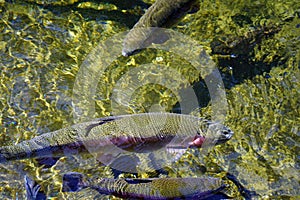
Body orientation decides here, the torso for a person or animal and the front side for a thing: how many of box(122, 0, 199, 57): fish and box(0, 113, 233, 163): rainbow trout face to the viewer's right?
1

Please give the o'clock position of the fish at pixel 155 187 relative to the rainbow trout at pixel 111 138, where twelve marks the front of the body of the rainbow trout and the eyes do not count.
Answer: The fish is roughly at 1 o'clock from the rainbow trout.

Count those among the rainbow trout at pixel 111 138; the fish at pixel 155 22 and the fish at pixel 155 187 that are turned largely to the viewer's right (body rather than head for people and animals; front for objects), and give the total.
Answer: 2

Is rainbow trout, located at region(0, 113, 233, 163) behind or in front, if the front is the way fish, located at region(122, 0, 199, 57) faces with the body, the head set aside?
in front

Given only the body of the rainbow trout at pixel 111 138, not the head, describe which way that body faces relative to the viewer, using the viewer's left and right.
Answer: facing to the right of the viewer

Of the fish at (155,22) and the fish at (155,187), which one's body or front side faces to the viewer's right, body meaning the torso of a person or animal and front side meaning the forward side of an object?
the fish at (155,187)

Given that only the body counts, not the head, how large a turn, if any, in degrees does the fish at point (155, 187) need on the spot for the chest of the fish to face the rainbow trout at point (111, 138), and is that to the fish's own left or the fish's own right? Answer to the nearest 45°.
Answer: approximately 135° to the fish's own left

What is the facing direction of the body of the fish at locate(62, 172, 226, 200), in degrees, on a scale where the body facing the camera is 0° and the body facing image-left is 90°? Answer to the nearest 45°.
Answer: approximately 270°

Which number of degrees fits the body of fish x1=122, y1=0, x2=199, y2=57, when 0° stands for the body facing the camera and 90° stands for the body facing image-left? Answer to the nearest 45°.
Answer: approximately 45°

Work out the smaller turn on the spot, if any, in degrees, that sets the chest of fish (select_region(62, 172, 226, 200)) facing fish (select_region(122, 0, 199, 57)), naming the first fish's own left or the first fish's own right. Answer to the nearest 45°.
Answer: approximately 90° to the first fish's own left

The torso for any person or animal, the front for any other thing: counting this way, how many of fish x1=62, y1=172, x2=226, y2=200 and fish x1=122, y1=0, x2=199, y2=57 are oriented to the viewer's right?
1

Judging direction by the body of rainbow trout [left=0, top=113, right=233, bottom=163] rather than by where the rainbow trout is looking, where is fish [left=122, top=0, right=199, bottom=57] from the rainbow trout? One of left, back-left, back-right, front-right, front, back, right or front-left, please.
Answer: left

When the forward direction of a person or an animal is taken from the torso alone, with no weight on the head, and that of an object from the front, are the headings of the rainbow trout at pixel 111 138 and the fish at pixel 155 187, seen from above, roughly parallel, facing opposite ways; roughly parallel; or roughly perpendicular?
roughly parallel
